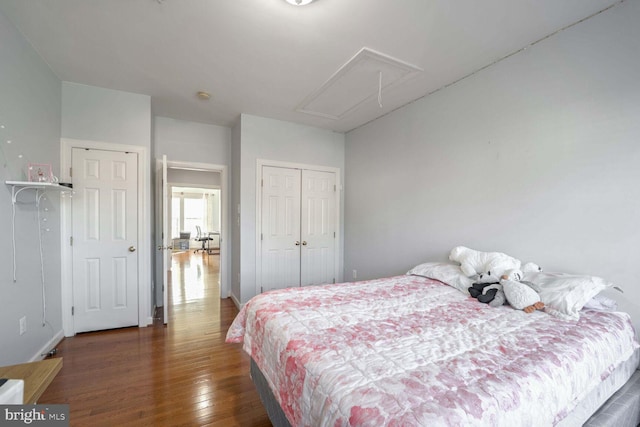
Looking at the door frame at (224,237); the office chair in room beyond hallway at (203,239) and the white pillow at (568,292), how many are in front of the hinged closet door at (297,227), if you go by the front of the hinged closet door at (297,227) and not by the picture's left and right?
1

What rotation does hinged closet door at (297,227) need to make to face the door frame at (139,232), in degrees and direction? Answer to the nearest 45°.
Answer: approximately 90° to its right

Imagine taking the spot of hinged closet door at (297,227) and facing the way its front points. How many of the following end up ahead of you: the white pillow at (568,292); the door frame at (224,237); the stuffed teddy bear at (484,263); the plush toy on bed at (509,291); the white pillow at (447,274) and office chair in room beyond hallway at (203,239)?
4

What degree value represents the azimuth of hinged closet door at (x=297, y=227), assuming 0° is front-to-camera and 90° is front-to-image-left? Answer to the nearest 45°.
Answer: approximately 315°

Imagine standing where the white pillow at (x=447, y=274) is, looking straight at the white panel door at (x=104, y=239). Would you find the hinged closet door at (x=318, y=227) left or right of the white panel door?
right

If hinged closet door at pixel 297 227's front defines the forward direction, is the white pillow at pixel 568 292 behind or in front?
in front

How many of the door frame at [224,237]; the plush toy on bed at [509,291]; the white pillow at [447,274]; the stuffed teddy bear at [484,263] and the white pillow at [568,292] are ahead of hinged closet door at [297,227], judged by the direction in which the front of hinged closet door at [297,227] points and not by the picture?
4

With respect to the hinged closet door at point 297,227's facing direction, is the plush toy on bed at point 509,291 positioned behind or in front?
in front

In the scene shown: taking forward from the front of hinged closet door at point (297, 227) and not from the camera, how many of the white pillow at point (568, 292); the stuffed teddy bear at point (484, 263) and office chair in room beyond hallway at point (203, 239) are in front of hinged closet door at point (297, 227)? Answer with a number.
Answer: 2

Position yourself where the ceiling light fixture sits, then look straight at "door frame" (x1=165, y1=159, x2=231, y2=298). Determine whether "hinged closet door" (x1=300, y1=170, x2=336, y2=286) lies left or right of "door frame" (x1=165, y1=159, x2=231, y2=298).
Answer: right

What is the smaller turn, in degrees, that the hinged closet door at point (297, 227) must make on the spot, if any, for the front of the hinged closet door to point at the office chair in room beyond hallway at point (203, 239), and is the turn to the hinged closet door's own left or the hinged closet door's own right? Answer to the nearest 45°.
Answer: approximately 180°

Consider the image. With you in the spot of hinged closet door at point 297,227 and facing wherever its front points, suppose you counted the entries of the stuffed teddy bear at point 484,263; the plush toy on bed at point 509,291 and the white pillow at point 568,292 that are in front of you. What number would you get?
3

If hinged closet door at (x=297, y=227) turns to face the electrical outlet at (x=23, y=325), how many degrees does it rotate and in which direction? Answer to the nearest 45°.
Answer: approximately 90° to its right
